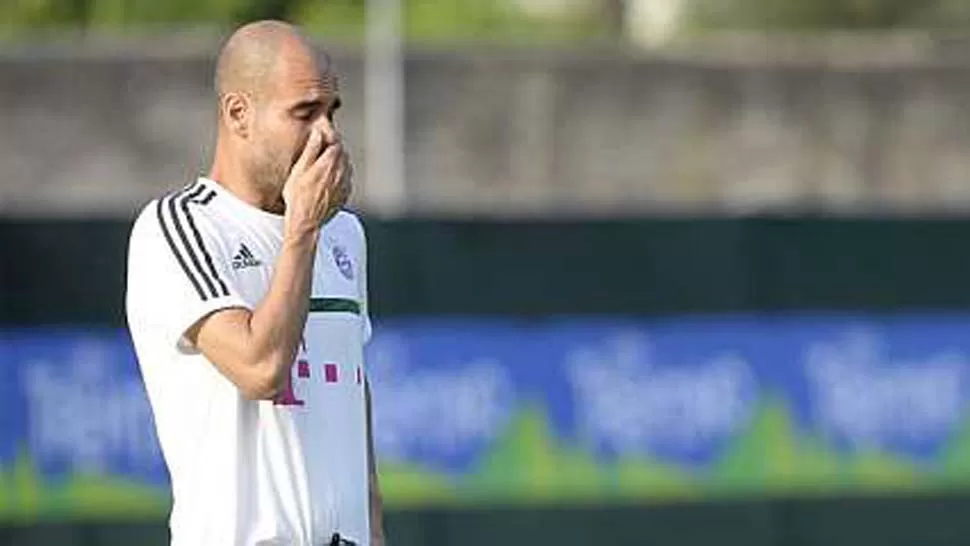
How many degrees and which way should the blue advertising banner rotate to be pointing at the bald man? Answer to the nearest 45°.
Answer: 0° — it already faces them

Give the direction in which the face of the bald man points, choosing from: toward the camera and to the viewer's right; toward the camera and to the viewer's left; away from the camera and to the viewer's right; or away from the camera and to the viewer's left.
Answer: toward the camera and to the viewer's right

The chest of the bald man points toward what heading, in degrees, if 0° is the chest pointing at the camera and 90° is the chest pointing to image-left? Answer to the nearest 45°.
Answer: approximately 315°

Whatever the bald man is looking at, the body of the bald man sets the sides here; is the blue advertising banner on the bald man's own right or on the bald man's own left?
on the bald man's own left

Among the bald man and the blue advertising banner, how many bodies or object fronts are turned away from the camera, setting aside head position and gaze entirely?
0

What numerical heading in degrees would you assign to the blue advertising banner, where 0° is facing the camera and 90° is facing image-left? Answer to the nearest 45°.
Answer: approximately 0°
